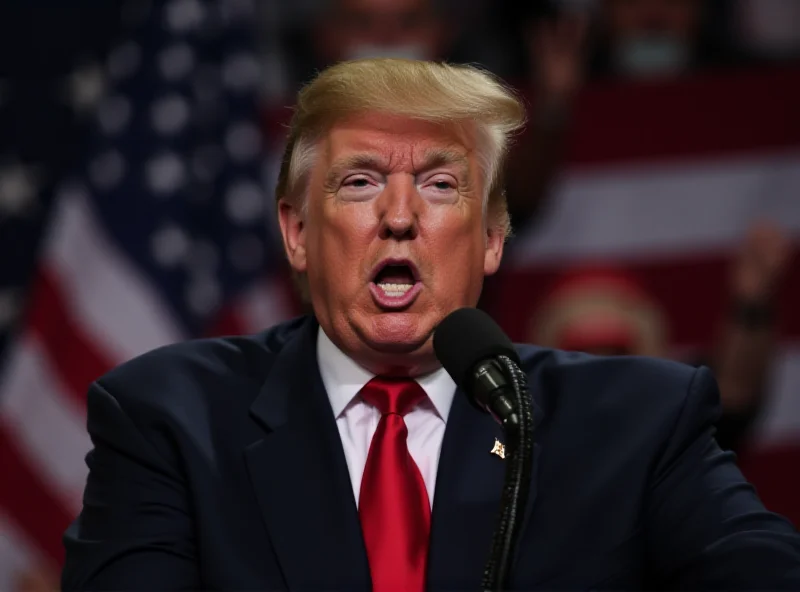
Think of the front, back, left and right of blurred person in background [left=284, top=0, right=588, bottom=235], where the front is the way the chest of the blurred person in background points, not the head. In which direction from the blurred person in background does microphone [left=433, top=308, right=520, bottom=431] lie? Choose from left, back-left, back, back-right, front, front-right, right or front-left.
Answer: front

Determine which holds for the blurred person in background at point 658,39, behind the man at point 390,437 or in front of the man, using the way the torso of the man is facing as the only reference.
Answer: behind

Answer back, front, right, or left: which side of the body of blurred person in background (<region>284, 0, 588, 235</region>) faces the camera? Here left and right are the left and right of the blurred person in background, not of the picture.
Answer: front

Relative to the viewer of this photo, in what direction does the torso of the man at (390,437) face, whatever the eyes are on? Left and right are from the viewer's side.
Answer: facing the viewer

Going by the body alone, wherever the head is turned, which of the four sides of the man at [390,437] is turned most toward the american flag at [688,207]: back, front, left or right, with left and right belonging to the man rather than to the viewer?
back

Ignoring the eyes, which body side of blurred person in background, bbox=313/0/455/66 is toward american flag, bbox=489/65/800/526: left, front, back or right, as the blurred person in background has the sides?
left

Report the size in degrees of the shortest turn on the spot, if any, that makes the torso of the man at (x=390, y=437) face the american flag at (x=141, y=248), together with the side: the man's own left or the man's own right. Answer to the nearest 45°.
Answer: approximately 180°

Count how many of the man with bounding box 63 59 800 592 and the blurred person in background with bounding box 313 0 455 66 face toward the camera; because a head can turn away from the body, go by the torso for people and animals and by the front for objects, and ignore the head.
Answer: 2

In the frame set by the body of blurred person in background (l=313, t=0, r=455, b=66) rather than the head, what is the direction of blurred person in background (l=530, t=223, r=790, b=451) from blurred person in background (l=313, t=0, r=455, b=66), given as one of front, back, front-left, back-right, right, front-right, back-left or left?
front-left

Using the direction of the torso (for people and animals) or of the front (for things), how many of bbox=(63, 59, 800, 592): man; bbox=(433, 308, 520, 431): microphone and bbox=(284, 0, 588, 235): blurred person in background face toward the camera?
2

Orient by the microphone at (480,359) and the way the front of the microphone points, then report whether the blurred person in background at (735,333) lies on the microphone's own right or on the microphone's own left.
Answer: on the microphone's own right

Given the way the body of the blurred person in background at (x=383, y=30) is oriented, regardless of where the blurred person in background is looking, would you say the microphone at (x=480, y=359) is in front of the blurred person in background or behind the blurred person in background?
in front

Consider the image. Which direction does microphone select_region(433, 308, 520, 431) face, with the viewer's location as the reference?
facing away from the viewer and to the left of the viewer
